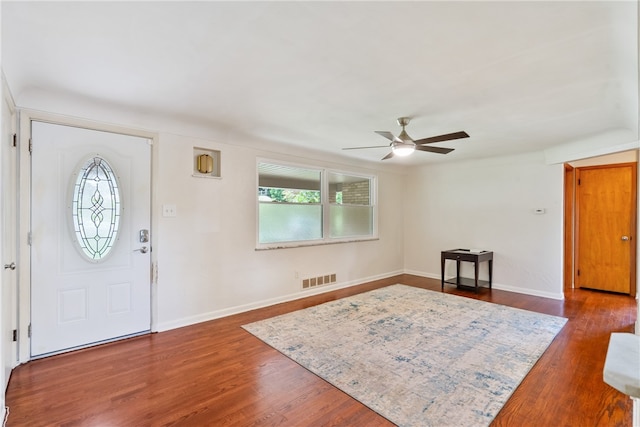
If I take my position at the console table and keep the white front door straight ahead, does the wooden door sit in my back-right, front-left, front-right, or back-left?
back-left

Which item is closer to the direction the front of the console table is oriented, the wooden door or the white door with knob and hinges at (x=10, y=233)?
the white door with knob and hinges

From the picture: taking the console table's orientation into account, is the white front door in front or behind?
in front

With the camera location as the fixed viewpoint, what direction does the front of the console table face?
facing the viewer and to the left of the viewer

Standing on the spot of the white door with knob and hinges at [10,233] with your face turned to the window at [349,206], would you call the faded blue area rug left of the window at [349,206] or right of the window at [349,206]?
right

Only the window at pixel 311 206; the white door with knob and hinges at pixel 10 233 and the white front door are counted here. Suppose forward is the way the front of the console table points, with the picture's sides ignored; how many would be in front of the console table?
3

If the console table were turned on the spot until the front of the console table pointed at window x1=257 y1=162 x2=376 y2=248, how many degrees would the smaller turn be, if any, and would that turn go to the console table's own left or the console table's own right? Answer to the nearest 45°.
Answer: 0° — it already faces it

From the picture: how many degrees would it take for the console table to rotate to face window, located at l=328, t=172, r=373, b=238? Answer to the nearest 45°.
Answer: approximately 45° to its right

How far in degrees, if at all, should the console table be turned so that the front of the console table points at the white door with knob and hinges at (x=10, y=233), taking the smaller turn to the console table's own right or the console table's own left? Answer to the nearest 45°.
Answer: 0° — it already faces it

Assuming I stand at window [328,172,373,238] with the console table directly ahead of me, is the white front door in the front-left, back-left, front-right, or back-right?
back-right
